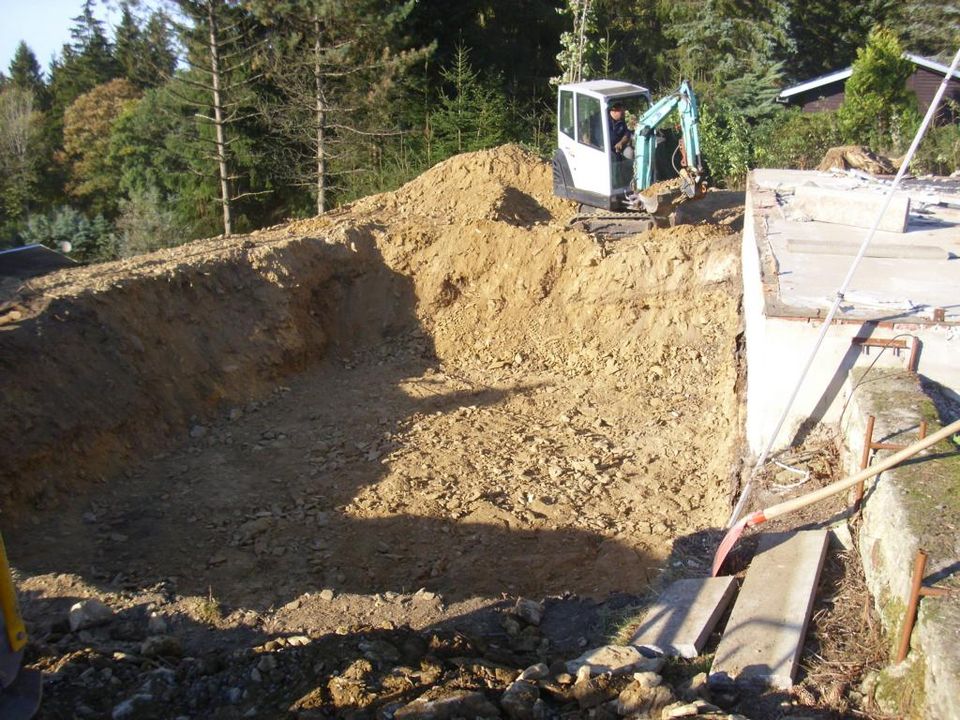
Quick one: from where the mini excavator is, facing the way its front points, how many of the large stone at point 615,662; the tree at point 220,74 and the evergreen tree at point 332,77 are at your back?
2

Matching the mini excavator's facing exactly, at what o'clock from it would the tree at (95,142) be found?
The tree is roughly at 6 o'clock from the mini excavator.

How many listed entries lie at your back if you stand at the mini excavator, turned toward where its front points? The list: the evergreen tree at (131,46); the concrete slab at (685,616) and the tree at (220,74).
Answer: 2

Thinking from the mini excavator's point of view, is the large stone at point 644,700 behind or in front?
in front

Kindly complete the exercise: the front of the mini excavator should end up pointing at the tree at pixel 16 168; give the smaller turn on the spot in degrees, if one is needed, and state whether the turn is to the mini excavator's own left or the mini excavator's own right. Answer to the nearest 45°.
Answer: approximately 180°

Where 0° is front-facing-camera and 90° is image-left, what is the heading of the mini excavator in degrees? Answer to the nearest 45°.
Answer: approximately 315°

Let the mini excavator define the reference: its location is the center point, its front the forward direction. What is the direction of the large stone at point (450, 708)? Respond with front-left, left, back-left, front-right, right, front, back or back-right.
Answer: front-right

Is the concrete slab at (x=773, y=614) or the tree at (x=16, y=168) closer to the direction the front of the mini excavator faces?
the concrete slab

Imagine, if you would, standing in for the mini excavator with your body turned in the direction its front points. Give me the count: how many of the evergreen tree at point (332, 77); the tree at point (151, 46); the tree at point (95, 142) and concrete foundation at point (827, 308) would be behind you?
3

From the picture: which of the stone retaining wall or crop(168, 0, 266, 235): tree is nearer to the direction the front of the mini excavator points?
the stone retaining wall

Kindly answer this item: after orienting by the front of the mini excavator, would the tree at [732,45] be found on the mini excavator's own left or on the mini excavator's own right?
on the mini excavator's own left

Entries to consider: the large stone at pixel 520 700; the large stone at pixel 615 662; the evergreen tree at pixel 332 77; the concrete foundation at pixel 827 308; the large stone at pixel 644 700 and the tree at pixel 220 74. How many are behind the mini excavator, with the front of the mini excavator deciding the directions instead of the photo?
2

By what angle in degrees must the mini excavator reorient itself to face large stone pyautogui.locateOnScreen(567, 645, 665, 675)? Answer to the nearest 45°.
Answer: approximately 45° to its right

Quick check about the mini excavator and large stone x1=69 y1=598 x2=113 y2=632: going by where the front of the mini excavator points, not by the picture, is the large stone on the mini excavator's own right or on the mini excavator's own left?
on the mini excavator's own right
